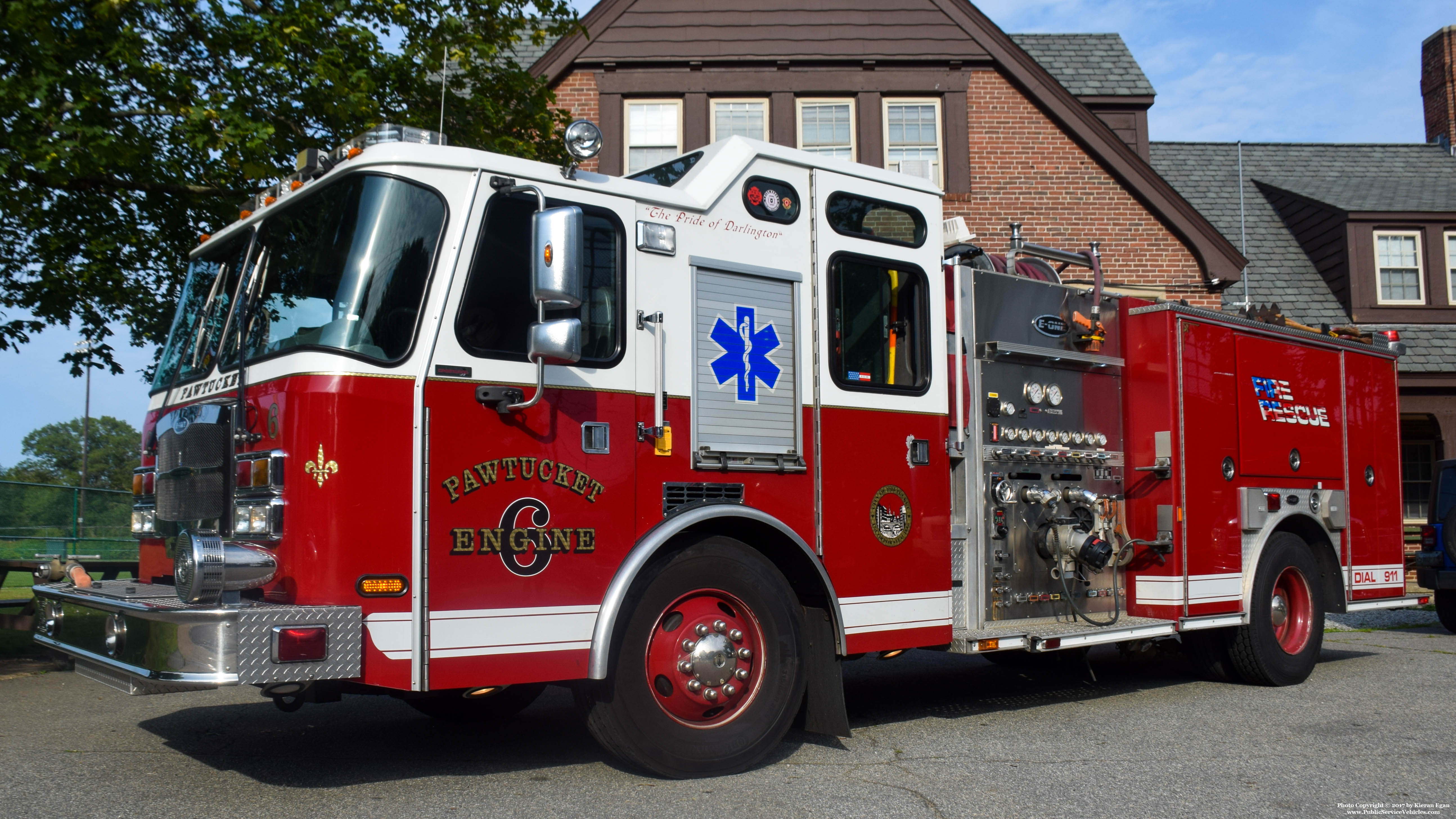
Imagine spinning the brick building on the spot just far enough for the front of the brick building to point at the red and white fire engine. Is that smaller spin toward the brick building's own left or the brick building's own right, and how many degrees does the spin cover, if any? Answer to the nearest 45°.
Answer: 0° — it already faces it

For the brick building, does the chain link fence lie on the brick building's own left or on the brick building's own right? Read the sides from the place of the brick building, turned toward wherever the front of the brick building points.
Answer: on the brick building's own right

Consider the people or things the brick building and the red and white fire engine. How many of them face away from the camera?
0

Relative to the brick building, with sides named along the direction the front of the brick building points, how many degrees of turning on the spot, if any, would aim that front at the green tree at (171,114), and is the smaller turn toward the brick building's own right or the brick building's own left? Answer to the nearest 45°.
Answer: approximately 45° to the brick building's own right

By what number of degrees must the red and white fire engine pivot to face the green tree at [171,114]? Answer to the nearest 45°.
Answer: approximately 90° to its right

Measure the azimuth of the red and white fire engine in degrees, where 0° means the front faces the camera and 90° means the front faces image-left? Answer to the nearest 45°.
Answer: approximately 45°

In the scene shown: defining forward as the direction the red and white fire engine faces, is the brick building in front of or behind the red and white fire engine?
behind

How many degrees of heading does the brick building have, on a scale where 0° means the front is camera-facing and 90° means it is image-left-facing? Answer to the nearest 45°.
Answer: approximately 0°
